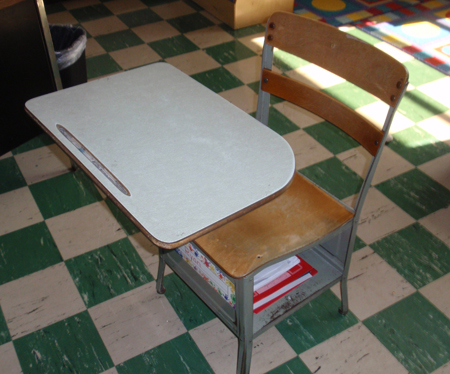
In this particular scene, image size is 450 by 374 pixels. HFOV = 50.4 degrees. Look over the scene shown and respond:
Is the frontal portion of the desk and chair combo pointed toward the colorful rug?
no

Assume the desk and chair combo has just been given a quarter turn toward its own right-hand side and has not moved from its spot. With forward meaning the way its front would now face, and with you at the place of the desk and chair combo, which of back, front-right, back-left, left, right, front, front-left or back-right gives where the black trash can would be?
front

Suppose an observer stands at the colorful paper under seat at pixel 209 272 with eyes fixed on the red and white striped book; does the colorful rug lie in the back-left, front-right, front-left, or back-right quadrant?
front-left
